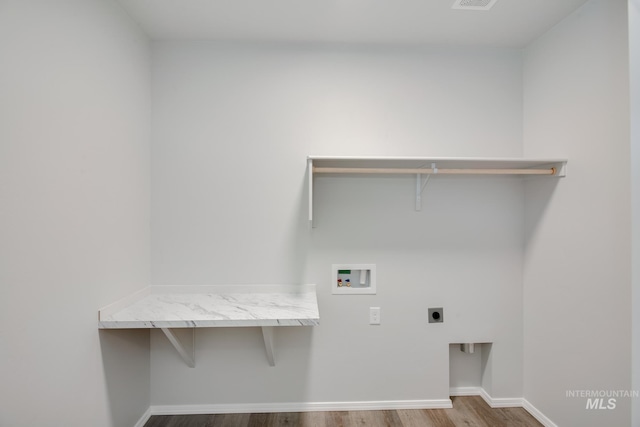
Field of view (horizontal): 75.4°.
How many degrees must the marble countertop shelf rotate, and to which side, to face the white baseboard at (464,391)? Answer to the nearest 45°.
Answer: approximately 90° to its left

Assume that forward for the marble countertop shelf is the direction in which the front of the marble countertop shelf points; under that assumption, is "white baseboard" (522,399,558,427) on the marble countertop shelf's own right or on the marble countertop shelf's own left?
on the marble countertop shelf's own left

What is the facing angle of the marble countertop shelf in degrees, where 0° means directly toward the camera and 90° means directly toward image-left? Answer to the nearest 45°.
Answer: approximately 0°

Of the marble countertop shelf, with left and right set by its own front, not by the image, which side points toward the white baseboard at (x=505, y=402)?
left

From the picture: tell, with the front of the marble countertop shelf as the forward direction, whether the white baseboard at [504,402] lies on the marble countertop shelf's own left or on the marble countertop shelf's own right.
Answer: on the marble countertop shelf's own left
